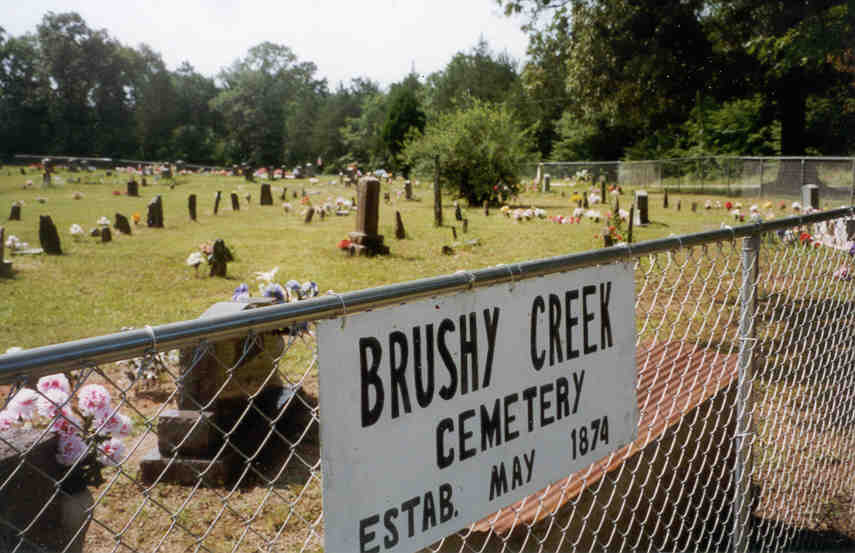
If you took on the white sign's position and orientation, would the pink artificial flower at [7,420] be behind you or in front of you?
behind

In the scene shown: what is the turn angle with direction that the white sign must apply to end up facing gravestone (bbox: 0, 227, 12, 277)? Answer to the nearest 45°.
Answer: approximately 180°

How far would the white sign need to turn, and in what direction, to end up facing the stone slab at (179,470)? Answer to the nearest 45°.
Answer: approximately 180°

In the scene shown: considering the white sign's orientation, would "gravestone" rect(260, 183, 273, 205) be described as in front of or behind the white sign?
behind

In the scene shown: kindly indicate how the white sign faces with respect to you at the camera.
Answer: facing the viewer and to the right of the viewer

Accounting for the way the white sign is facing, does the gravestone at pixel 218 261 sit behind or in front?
behind

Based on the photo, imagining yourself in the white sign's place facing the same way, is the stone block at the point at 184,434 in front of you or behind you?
behind
